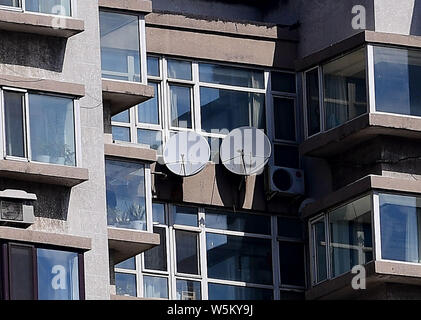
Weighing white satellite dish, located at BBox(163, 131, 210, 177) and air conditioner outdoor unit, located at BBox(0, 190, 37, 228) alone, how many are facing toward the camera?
2

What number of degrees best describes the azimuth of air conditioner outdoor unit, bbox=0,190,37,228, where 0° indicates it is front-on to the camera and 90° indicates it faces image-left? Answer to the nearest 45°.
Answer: approximately 0°

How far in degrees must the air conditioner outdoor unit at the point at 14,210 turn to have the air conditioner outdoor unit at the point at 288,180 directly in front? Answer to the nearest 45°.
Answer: approximately 135° to its left

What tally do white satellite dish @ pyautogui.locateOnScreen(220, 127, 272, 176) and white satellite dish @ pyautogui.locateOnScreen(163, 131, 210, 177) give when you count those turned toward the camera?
2

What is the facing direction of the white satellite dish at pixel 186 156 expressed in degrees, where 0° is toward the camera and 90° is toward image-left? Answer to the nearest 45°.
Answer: approximately 0°
